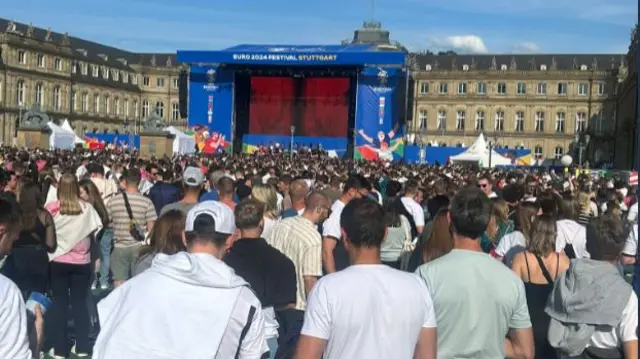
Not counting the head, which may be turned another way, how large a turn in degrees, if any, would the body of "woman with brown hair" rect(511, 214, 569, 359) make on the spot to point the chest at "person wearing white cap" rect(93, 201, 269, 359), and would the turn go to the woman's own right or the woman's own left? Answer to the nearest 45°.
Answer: approximately 135° to the woman's own left

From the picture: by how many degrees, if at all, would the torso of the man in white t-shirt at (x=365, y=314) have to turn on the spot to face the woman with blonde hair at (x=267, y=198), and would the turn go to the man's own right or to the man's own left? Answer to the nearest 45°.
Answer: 0° — they already face them

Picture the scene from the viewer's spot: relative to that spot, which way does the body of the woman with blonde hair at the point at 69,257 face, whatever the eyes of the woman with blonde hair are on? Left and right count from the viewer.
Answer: facing away from the viewer

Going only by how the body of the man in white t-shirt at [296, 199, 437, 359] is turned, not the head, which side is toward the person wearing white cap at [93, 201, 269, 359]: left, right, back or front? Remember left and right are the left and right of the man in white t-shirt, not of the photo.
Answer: left

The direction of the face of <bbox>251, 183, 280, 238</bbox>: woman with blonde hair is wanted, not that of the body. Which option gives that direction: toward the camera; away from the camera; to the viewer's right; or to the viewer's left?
away from the camera

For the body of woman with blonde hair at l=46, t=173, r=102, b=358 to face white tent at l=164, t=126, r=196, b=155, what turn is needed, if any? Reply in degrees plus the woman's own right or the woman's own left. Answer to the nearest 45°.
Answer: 0° — they already face it

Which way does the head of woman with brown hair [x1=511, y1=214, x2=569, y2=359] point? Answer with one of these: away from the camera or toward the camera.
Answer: away from the camera

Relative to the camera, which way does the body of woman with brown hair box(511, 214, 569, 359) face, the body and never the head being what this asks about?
away from the camera

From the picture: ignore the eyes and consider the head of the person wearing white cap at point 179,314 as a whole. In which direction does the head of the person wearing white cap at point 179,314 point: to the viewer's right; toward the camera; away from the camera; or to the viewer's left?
away from the camera

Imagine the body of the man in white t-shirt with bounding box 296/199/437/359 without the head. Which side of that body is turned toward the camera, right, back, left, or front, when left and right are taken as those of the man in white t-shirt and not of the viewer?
back

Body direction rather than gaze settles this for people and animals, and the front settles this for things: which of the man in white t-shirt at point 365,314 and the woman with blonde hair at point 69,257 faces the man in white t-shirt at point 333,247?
the man in white t-shirt at point 365,314
